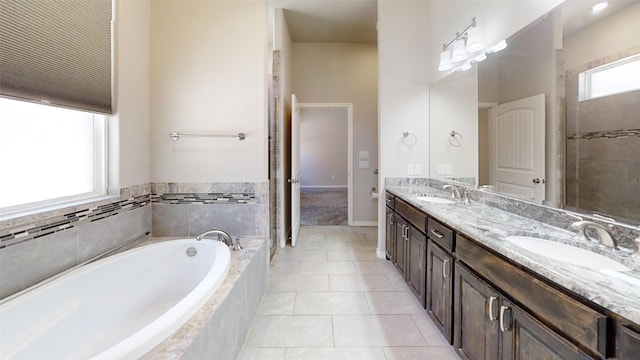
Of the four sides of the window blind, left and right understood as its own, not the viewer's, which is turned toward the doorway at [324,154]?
left

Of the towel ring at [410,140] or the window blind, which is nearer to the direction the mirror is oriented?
the window blind

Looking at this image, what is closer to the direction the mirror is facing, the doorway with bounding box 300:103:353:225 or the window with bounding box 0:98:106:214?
the window

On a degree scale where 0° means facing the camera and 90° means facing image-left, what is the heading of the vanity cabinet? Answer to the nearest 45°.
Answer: approximately 45°
